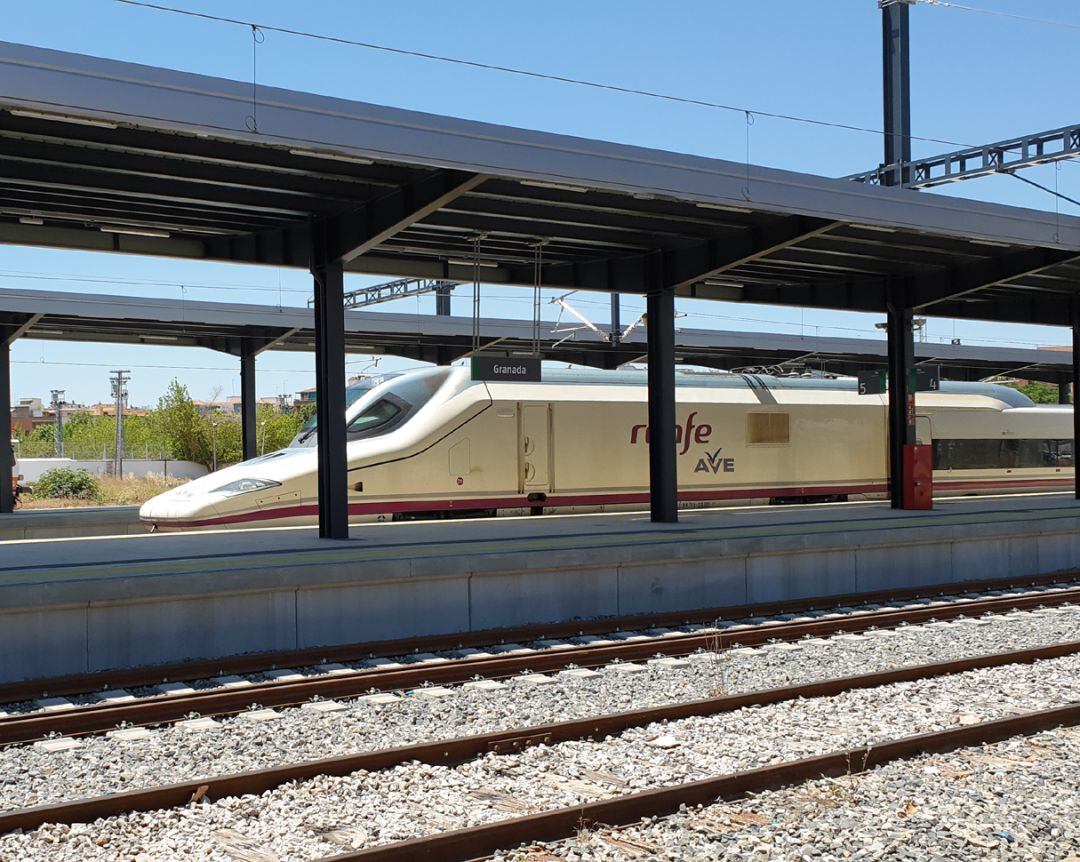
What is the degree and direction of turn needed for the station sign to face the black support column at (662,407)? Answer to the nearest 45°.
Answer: approximately 135° to its left

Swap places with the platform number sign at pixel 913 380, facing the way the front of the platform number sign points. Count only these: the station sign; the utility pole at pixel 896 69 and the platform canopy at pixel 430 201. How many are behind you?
1

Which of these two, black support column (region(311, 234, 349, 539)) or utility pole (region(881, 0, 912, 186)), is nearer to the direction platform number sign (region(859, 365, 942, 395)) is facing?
the black support column

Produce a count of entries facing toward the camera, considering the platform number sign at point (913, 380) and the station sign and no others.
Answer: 2

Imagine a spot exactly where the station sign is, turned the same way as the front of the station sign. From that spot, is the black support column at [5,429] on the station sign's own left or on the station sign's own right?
on the station sign's own right

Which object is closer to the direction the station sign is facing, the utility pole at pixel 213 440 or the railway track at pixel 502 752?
the railway track

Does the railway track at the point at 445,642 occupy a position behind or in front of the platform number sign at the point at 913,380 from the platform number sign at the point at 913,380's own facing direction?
in front

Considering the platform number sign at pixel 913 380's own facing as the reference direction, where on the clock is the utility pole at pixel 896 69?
The utility pole is roughly at 6 o'clock from the platform number sign.

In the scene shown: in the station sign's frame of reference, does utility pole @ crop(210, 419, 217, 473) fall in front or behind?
behind

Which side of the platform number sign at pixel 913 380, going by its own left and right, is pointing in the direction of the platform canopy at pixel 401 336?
right

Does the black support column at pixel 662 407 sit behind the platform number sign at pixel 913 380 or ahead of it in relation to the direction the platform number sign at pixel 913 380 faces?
ahead

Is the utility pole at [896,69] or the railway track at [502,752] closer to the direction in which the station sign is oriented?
the railway track

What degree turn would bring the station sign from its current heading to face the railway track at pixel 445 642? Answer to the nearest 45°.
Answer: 0° — it already faces it

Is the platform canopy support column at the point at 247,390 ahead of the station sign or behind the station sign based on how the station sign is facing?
behind

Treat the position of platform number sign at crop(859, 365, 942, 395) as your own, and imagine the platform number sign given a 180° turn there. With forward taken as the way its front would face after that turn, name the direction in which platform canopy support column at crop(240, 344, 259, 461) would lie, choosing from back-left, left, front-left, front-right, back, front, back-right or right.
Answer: left

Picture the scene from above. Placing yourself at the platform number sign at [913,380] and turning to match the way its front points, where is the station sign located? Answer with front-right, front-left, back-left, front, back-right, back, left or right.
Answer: front-right

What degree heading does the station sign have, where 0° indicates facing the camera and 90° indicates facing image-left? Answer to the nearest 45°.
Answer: approximately 0°
